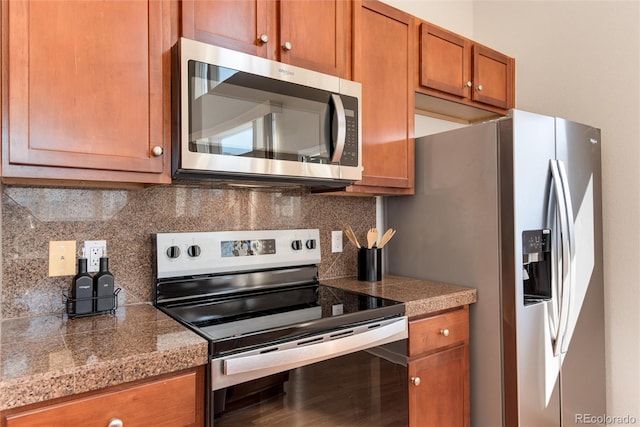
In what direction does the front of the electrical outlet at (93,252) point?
toward the camera

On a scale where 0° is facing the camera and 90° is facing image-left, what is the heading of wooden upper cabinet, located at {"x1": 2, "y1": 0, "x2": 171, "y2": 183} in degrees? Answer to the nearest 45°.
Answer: approximately 0°

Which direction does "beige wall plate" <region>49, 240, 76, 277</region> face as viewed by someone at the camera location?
facing the viewer

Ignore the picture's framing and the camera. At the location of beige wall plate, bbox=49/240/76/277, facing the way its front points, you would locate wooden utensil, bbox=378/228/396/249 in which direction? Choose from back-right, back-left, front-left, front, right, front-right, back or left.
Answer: left

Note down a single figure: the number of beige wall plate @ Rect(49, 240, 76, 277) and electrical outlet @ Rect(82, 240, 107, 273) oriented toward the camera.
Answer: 2

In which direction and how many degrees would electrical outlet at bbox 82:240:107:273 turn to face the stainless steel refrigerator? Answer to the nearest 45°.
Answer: approximately 90° to its left

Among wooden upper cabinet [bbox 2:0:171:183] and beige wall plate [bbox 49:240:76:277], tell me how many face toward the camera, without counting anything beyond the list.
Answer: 2

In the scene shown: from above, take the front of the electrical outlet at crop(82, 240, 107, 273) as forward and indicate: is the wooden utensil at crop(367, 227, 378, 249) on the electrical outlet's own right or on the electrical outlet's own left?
on the electrical outlet's own left

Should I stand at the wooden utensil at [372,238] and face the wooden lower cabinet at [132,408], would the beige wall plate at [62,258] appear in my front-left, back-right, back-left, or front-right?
front-right

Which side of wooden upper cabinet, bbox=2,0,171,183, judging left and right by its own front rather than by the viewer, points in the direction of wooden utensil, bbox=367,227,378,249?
left
